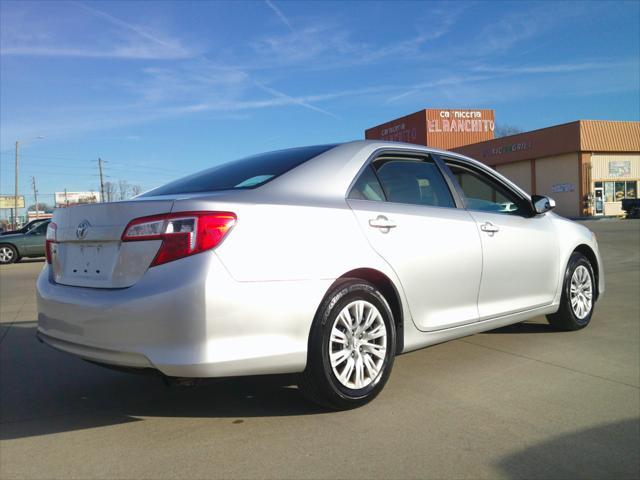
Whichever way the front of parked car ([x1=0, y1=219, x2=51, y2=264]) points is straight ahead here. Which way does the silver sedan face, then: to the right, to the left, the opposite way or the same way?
the opposite way

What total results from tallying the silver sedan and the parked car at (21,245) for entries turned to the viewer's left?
1

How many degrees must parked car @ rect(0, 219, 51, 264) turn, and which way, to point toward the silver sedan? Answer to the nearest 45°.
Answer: approximately 90° to its left

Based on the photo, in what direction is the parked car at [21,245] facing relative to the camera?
to the viewer's left

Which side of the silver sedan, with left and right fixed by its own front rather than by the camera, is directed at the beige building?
front

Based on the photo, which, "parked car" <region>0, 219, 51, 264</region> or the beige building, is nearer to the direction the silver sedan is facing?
the beige building

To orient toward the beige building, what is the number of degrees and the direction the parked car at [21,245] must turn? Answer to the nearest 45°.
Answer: approximately 180°

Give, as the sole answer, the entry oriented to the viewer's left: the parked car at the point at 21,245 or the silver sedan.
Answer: the parked car

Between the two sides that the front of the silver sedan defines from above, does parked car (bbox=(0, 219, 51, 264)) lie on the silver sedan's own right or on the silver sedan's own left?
on the silver sedan's own left

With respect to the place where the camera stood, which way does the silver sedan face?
facing away from the viewer and to the right of the viewer
